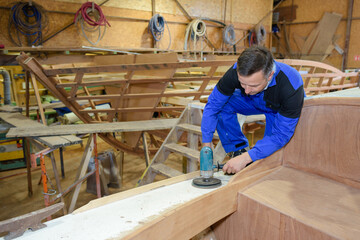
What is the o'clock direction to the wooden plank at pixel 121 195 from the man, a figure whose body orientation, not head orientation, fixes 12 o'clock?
The wooden plank is roughly at 12 o'clock from the man.

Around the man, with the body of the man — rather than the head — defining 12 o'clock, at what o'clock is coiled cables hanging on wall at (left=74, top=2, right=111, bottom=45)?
The coiled cables hanging on wall is roughly at 3 o'clock from the man.

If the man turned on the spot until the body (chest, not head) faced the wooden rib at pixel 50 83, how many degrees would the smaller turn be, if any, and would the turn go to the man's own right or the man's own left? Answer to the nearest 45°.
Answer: approximately 90° to the man's own right

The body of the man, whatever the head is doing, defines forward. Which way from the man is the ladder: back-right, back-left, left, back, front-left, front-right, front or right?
right

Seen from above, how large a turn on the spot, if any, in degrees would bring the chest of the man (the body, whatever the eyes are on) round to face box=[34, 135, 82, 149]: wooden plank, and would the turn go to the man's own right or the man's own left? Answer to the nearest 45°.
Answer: approximately 45° to the man's own right

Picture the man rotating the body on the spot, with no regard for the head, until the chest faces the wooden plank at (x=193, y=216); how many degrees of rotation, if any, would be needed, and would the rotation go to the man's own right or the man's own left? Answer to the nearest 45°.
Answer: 0° — they already face it

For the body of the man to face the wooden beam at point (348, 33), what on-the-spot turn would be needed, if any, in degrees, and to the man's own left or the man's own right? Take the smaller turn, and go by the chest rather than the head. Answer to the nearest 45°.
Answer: approximately 135° to the man's own right

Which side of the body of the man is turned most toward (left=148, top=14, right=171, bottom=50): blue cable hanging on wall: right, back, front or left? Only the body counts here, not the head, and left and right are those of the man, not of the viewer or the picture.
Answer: right

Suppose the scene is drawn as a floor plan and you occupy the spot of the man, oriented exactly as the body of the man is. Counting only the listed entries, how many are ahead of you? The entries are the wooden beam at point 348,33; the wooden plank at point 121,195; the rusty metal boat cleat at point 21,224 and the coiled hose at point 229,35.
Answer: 2

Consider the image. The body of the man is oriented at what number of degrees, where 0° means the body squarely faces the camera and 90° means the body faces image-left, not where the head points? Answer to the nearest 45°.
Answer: approximately 45°

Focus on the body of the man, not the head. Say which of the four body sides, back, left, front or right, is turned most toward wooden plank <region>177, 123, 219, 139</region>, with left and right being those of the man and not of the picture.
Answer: right

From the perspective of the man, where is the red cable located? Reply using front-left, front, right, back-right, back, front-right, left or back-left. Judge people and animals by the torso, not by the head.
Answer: right

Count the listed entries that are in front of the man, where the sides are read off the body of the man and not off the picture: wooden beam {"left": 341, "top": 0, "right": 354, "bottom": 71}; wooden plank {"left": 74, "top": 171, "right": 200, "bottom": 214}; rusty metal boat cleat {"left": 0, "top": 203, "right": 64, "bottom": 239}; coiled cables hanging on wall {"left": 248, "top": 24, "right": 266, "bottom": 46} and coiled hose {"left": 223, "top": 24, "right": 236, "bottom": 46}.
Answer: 2

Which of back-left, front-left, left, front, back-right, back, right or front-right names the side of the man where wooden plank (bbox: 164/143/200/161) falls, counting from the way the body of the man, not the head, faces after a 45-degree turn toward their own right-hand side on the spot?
front-right
